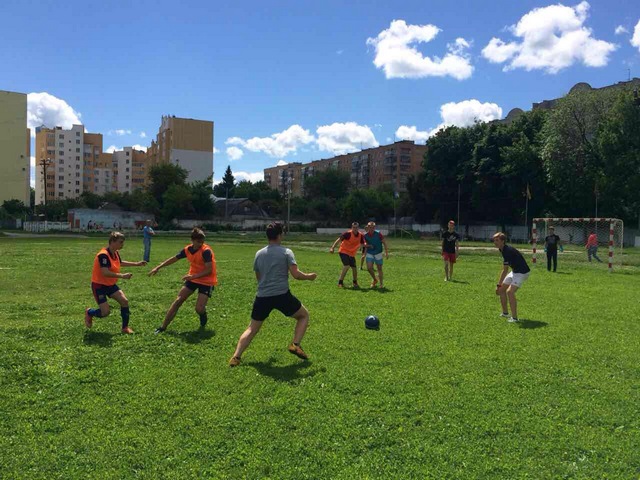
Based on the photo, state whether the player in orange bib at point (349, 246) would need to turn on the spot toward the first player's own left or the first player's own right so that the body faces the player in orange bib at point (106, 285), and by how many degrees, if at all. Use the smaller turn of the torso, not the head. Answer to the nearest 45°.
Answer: approximately 45° to the first player's own right

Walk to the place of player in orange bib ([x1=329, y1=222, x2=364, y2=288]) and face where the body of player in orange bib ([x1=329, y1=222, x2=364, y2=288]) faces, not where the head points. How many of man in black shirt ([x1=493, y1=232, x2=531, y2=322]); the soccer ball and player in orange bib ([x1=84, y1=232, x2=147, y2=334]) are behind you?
0

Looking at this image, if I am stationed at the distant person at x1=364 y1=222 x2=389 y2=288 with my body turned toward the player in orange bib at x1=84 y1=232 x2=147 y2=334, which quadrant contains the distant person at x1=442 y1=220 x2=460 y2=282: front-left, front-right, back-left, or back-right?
back-left

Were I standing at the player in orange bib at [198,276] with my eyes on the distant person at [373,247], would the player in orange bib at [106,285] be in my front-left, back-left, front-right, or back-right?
back-left

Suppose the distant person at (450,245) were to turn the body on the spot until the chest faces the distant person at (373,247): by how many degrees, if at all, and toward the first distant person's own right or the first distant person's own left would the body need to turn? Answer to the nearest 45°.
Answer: approximately 45° to the first distant person's own right

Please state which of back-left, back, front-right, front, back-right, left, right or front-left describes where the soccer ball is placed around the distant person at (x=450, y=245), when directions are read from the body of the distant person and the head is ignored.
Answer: front

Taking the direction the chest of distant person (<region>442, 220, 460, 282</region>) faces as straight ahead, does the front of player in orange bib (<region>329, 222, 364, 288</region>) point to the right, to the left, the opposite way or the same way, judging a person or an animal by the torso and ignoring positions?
the same way

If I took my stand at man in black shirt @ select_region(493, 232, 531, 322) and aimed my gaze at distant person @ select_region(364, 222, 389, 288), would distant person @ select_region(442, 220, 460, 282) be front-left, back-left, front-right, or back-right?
front-right

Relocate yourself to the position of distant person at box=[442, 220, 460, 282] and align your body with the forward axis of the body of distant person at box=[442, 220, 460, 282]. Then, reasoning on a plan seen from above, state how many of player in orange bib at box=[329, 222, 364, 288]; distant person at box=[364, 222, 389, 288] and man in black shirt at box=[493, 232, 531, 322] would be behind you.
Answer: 0

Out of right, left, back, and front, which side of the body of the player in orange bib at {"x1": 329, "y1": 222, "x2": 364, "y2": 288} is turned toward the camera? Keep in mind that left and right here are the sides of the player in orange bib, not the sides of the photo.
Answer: front

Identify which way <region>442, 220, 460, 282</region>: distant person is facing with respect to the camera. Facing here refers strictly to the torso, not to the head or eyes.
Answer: toward the camera

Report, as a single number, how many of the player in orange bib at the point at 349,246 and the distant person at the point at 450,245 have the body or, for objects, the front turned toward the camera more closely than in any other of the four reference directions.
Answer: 2

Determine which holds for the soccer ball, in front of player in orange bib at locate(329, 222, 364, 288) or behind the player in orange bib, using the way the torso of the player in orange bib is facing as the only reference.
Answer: in front

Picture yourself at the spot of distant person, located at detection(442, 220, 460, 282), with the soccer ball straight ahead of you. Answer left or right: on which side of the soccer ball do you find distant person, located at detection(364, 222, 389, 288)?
right

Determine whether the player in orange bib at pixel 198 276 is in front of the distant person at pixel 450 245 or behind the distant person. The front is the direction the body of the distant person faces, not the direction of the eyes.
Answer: in front

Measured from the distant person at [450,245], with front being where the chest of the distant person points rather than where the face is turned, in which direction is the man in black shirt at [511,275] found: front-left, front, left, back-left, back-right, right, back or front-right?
front
